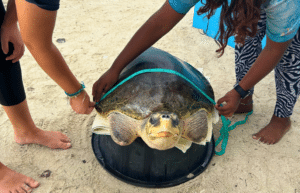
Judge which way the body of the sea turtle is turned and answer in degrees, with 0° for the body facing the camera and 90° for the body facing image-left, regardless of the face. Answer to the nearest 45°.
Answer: approximately 0°
